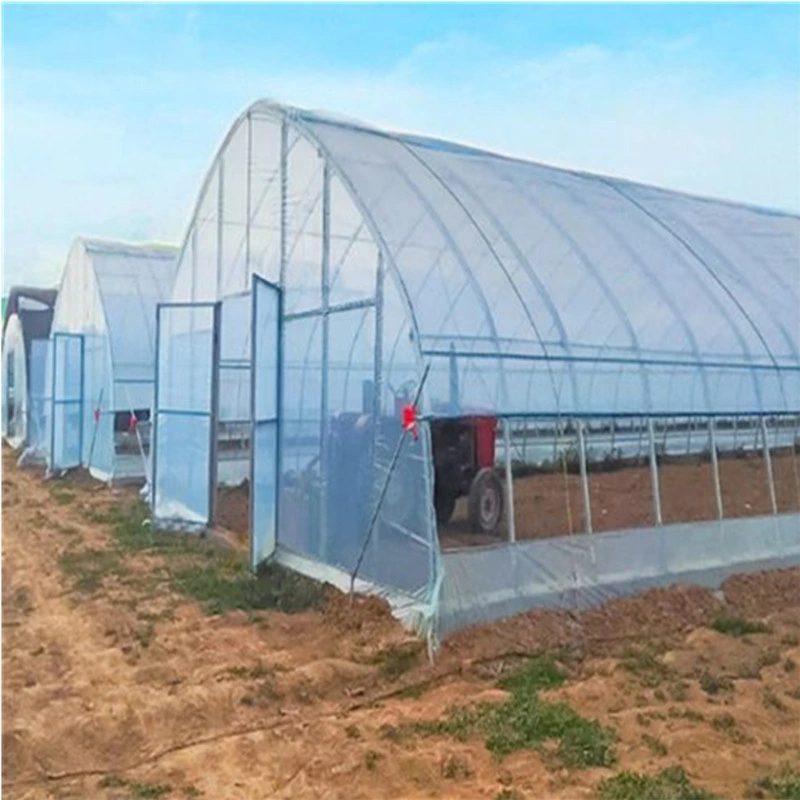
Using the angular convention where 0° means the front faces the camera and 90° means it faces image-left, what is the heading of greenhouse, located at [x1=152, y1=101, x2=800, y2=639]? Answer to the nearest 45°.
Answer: approximately 45°

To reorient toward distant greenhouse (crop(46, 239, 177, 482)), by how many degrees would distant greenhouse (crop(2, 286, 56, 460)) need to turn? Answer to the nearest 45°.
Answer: approximately 45° to its left

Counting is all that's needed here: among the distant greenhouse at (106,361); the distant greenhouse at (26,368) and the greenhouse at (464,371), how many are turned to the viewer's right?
0

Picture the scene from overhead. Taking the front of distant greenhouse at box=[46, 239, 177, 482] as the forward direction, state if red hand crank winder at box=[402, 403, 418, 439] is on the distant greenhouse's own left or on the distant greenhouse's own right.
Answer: on the distant greenhouse's own left

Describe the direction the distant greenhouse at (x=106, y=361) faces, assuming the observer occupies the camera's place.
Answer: facing the viewer and to the left of the viewer

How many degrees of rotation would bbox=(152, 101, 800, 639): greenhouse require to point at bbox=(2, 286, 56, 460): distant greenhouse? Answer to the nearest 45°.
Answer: approximately 90° to its right

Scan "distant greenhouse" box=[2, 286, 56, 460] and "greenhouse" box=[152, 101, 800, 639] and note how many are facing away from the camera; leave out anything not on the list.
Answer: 0

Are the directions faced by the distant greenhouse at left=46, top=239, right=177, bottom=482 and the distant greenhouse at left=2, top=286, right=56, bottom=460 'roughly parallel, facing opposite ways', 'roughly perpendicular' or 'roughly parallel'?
roughly parallel
